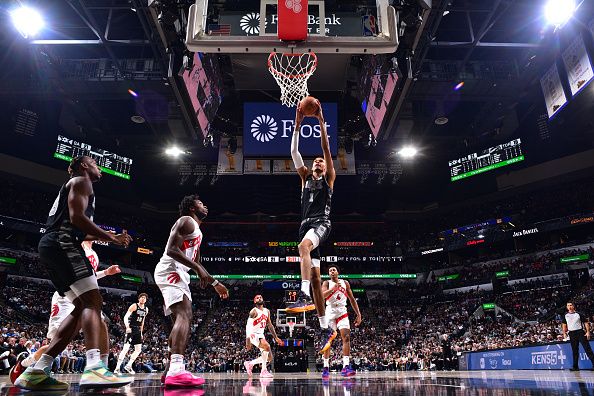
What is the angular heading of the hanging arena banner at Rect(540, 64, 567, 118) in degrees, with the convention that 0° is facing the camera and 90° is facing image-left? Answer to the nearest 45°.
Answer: approximately 45°

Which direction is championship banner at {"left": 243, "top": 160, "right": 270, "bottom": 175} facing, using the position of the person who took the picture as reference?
facing the viewer

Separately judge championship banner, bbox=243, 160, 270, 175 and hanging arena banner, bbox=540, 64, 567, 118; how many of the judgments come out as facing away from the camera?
0

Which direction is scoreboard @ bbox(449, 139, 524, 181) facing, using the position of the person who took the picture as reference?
facing the viewer and to the left of the viewer

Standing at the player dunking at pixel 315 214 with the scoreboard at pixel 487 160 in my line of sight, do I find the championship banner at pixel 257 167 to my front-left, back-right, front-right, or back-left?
front-left

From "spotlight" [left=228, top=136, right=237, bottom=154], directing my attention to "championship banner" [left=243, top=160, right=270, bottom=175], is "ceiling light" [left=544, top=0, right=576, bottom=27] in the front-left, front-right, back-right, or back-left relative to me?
front-right

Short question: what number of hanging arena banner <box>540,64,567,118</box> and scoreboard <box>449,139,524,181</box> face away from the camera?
0

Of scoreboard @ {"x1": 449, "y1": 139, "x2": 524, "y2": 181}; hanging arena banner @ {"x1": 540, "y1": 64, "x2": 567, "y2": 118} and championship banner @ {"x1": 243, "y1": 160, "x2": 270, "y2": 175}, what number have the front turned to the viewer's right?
0

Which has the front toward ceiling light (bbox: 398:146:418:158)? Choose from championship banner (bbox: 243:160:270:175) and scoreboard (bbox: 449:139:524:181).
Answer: the scoreboard

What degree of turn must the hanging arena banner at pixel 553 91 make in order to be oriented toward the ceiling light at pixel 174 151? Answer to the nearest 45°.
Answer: approximately 45° to its right

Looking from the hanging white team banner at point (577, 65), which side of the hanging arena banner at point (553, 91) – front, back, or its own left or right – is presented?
left

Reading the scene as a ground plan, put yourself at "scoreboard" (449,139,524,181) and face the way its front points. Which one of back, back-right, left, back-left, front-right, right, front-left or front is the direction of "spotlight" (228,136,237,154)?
front

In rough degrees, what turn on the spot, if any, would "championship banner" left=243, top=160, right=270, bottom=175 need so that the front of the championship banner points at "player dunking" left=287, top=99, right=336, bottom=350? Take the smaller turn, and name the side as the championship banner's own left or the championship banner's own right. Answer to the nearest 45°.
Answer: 0° — it already faces them
